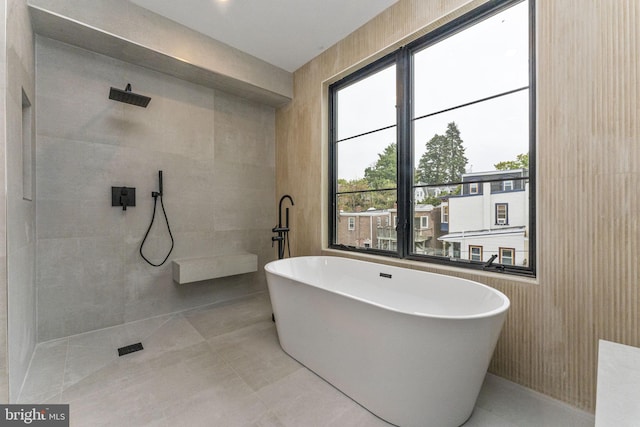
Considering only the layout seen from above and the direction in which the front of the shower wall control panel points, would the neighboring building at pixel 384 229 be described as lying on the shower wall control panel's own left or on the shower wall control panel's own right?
on the shower wall control panel's own left

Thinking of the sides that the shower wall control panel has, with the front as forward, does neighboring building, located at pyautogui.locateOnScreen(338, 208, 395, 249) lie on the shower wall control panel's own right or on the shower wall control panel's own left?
on the shower wall control panel's own left

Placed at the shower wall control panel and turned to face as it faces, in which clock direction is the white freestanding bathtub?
The white freestanding bathtub is roughly at 11 o'clock from the shower wall control panel.

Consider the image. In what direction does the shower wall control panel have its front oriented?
toward the camera
